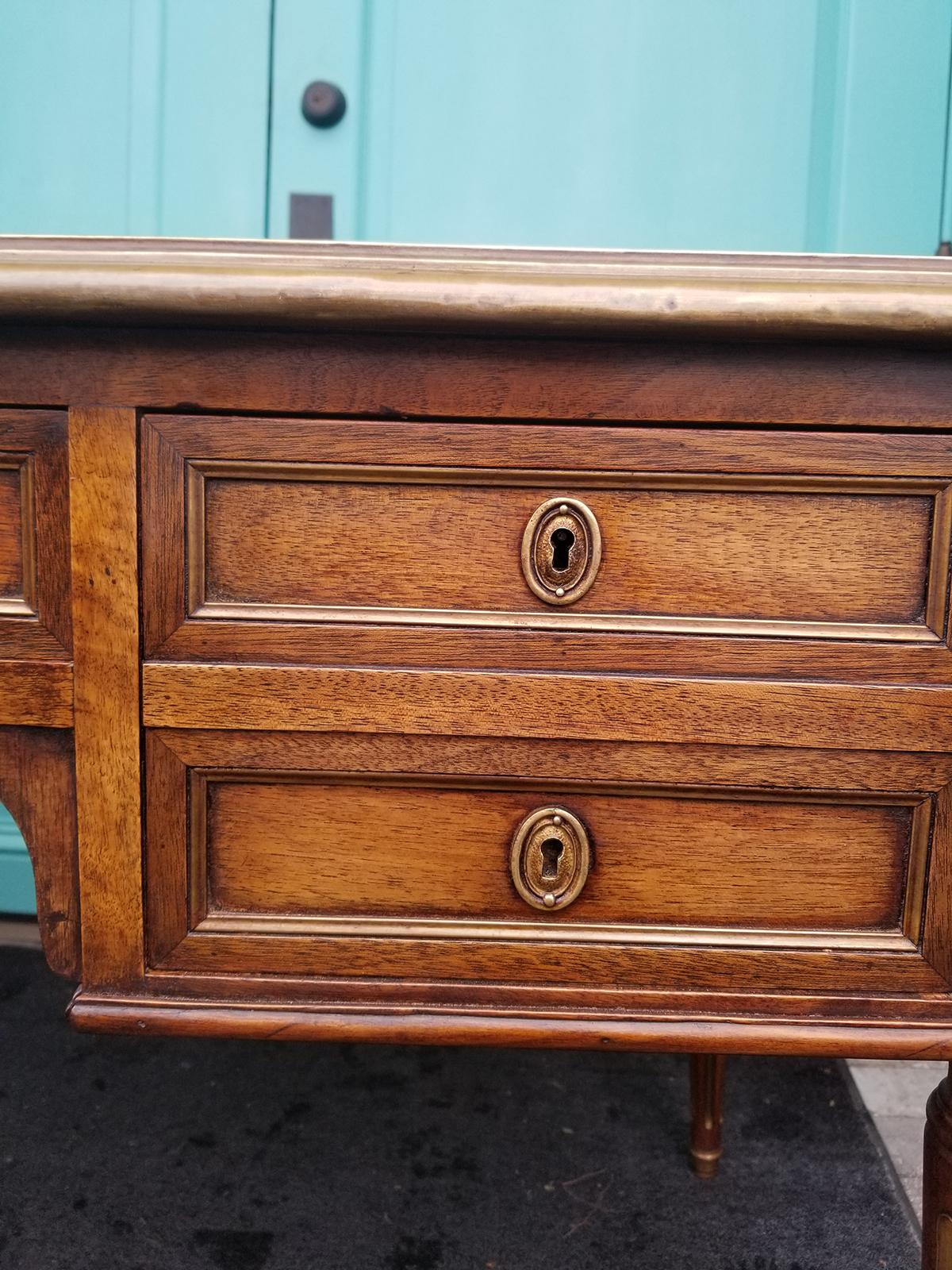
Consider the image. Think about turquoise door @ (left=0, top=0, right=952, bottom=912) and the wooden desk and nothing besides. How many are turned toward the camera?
2

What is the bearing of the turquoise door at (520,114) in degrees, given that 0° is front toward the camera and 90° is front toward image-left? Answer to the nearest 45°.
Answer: approximately 0°

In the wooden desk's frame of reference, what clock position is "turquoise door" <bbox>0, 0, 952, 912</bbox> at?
The turquoise door is roughly at 6 o'clock from the wooden desk.

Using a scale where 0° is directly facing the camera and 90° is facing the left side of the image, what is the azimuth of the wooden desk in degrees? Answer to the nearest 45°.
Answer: approximately 0°

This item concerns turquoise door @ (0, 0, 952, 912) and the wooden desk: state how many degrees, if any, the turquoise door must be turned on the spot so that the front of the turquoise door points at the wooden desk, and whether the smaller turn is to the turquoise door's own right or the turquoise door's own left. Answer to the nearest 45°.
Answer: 0° — it already faces it
